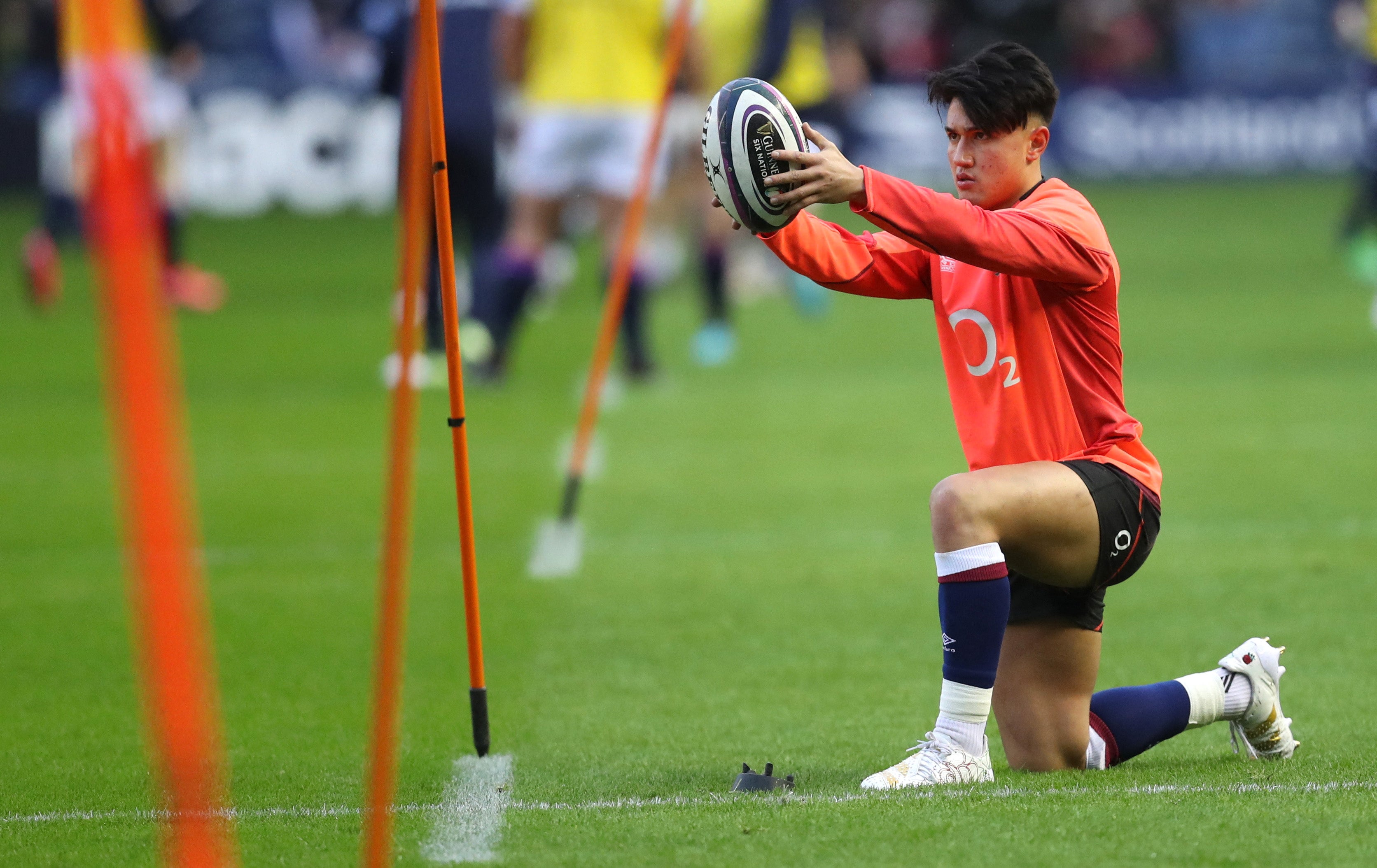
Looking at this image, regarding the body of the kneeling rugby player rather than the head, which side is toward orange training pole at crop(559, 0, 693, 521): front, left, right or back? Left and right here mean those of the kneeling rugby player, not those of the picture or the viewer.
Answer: right

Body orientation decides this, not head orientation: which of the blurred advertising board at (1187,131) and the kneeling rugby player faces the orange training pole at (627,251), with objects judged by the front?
the blurred advertising board

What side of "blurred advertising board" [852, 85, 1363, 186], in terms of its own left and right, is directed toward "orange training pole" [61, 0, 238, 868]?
front

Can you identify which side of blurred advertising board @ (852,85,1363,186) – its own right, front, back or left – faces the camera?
front

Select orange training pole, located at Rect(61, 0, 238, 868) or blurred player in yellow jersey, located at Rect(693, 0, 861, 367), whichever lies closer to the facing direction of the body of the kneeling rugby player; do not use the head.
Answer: the orange training pole

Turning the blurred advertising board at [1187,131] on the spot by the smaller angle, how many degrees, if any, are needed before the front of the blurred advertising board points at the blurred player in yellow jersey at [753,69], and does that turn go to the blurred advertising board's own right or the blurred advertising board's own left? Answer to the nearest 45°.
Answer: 0° — it already faces them

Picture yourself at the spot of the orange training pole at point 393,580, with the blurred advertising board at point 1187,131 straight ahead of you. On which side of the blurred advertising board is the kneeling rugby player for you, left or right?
right

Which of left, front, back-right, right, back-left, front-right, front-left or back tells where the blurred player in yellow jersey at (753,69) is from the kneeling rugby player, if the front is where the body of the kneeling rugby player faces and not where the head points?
back-right

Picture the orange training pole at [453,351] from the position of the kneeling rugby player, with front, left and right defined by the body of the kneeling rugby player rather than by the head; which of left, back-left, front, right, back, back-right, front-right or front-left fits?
front-right

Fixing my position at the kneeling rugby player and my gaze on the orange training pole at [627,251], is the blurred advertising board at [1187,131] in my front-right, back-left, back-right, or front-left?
front-right

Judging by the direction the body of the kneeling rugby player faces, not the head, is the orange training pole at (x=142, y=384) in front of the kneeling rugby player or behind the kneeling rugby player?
in front

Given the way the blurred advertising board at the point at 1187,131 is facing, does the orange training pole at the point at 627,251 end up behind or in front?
in front

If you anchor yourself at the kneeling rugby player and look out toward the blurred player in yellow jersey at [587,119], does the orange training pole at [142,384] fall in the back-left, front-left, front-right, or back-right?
back-left

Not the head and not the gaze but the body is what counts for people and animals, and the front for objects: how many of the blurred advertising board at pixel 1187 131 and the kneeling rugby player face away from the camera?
0

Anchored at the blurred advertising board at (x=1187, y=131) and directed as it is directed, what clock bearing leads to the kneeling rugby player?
The kneeling rugby player is roughly at 12 o'clock from the blurred advertising board.

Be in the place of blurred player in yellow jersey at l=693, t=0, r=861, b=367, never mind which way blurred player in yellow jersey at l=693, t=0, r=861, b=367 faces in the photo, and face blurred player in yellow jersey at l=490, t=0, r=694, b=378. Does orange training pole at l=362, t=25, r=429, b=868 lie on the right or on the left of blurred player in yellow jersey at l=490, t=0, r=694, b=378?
left

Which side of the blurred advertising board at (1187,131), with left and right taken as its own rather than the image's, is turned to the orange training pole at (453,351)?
front
